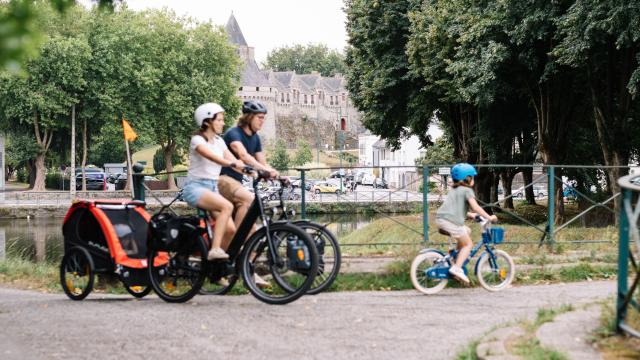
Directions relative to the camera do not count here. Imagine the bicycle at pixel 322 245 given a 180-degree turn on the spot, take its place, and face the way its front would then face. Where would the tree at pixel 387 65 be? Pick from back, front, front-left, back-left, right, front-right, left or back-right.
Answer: right

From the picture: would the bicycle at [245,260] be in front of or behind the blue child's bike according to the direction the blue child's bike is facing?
behind

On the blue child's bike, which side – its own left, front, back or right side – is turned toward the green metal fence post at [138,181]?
back

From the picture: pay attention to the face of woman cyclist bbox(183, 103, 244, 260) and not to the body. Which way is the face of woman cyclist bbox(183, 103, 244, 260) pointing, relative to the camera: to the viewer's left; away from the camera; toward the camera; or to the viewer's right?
to the viewer's right

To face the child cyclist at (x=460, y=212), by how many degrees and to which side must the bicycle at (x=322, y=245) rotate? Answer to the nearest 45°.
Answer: approximately 45° to its left

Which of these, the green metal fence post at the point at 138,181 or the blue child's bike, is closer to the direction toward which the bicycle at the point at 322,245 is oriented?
the blue child's bike

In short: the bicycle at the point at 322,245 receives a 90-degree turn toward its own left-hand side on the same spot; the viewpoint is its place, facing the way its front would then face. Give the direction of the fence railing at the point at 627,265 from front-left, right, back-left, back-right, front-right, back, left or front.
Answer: back-right

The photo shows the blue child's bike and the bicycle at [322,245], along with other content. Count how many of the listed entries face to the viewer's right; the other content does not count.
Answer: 2

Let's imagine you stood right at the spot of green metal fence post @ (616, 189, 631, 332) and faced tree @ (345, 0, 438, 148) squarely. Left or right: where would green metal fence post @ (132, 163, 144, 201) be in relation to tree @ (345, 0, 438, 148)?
left

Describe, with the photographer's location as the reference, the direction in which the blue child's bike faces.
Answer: facing to the right of the viewer

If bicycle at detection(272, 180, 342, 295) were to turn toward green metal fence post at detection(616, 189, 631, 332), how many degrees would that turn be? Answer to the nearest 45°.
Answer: approximately 45° to its right

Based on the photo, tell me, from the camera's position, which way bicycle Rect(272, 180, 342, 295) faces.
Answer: facing to the right of the viewer

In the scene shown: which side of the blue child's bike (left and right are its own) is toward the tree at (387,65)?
left
